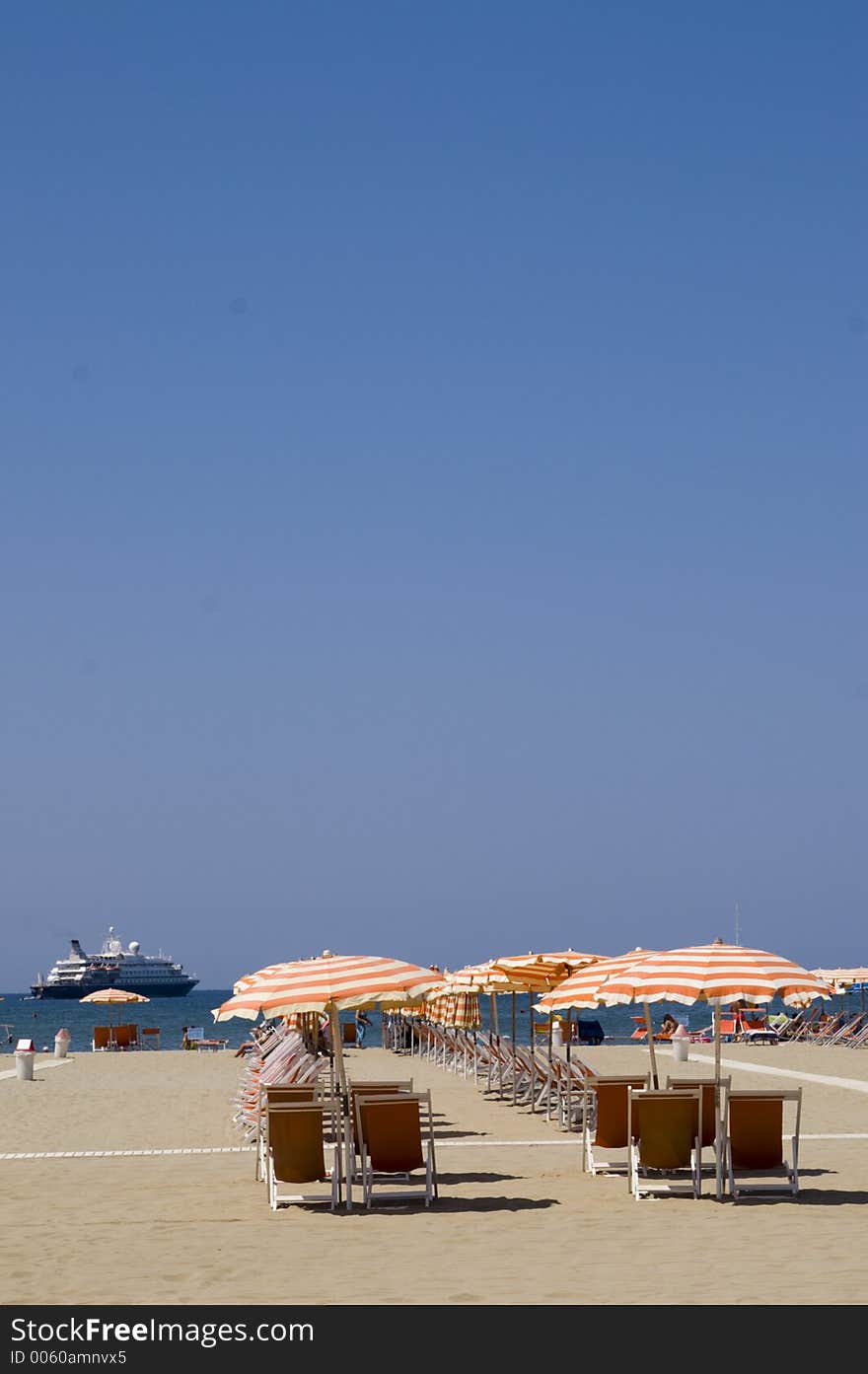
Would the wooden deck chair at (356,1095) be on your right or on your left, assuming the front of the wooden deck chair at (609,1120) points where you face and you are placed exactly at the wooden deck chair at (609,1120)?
on your left

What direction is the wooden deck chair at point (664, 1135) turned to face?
away from the camera

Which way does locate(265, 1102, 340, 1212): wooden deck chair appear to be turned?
away from the camera

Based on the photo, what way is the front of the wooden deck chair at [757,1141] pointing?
away from the camera

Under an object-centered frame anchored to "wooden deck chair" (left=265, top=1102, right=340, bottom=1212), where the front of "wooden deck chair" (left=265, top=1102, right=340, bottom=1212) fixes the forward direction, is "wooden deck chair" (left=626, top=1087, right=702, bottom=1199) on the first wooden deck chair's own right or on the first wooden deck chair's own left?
on the first wooden deck chair's own right

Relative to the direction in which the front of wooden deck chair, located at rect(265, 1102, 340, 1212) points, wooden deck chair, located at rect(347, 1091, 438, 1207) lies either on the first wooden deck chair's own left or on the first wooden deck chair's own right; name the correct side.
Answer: on the first wooden deck chair's own right

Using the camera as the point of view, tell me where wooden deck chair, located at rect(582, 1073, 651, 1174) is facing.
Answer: facing away from the viewer

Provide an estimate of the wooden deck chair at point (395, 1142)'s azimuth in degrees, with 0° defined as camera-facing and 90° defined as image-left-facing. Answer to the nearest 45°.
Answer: approximately 180°
